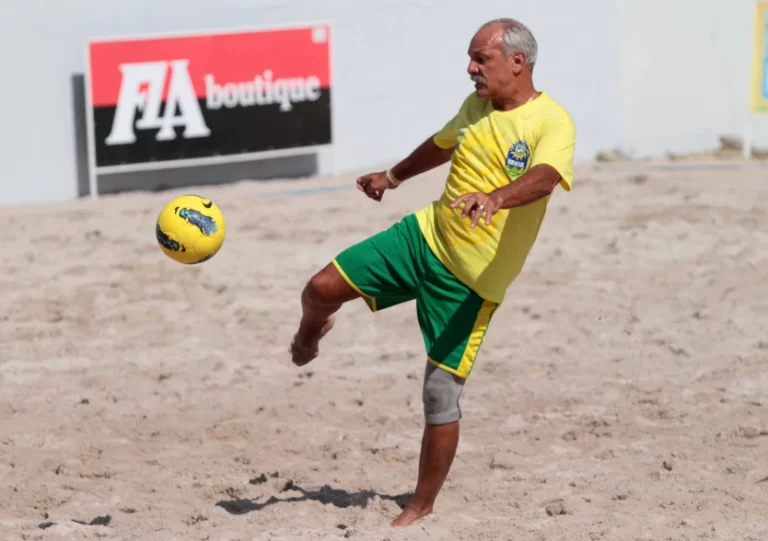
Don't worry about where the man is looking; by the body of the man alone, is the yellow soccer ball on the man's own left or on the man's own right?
on the man's own right

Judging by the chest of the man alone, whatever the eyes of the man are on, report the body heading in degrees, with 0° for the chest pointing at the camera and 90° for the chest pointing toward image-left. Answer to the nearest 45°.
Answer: approximately 45°

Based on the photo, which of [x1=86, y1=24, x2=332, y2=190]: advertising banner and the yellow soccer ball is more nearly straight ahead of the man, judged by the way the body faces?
the yellow soccer ball

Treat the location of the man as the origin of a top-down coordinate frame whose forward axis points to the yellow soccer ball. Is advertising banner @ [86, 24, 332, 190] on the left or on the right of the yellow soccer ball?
right

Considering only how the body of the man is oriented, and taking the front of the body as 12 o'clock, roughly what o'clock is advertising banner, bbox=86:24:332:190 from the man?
The advertising banner is roughly at 4 o'clock from the man.
